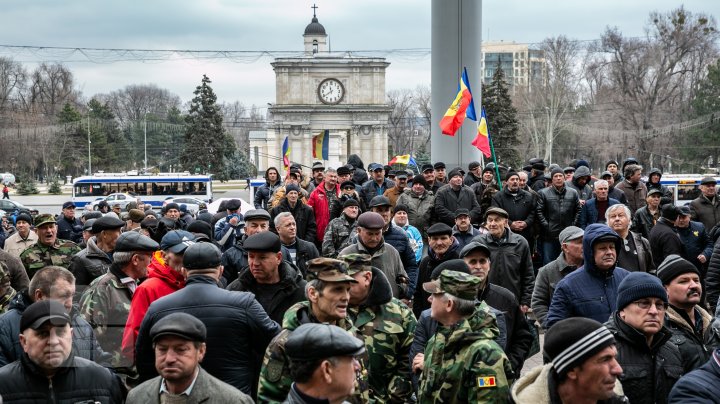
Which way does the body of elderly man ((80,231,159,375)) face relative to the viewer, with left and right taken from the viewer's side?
facing to the right of the viewer

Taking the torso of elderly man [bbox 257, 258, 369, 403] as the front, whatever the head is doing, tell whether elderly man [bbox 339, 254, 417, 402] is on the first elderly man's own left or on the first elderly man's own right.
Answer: on the first elderly man's own left

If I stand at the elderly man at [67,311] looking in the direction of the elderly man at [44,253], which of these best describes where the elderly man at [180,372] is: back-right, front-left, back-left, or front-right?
back-right

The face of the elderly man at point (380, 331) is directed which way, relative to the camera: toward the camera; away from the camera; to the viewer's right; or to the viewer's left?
to the viewer's left

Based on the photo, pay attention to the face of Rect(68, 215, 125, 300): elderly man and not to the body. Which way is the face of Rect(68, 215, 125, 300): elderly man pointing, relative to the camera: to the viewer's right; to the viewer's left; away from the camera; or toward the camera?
to the viewer's right

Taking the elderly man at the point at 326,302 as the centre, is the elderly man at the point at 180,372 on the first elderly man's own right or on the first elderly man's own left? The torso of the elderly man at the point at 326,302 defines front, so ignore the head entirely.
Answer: on the first elderly man's own right

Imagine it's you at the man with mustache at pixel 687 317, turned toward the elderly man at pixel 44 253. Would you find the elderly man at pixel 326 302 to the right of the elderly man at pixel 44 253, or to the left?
left

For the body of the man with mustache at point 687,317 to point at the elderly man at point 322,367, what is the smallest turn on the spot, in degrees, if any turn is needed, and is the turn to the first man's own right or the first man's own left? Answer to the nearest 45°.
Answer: approximately 90° to the first man's own right
